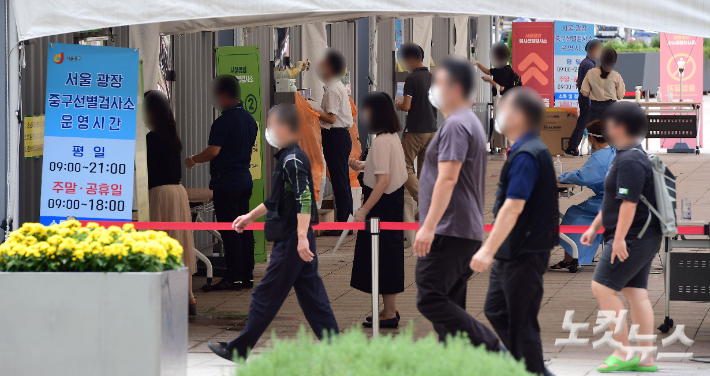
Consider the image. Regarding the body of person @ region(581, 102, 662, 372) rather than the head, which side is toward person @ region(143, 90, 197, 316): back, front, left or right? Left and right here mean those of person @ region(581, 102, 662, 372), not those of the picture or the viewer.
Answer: front

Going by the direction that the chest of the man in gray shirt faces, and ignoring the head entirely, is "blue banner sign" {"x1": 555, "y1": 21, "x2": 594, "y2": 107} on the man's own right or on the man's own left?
on the man's own right

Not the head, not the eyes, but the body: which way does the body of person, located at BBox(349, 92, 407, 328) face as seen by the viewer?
to the viewer's left

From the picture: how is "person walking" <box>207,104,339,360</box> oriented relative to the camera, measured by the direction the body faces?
to the viewer's left

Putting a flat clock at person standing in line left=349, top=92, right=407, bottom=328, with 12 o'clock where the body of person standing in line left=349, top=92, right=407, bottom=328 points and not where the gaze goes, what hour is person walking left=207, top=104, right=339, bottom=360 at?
person walking left=207, top=104, right=339, bottom=360 is roughly at 10 o'clock from person standing in line left=349, top=92, right=407, bottom=328.

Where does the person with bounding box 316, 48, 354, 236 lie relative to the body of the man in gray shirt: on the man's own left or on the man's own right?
on the man's own right

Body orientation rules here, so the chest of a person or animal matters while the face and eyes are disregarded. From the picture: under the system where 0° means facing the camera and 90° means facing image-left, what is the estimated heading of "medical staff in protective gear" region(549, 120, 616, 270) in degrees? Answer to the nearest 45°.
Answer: approximately 90°

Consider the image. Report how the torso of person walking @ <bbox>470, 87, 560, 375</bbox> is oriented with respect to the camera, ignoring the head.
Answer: to the viewer's left

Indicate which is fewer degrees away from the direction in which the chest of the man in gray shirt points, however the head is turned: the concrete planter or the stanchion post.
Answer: the concrete planter
